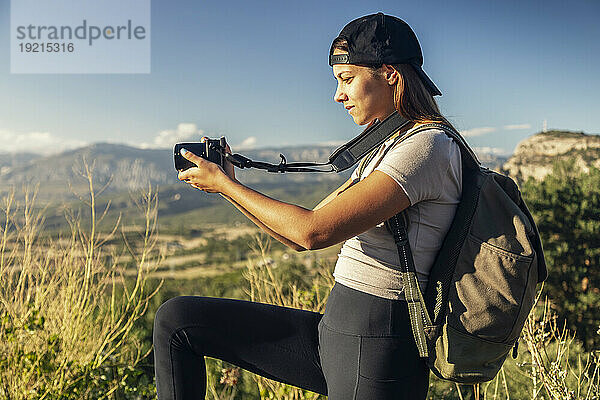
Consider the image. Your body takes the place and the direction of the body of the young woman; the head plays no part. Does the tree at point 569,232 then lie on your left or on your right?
on your right

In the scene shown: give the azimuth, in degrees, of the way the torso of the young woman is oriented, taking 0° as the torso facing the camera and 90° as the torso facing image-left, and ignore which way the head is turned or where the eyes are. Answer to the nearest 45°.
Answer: approximately 90°

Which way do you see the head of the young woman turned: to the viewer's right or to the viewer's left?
to the viewer's left
